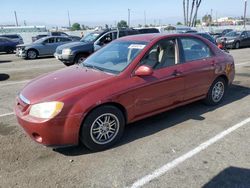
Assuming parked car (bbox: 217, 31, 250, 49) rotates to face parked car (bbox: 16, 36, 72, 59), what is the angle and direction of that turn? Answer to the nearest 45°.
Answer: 0° — it already faces it

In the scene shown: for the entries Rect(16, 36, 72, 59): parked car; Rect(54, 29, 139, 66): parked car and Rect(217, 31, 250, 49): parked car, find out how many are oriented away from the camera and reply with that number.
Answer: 0

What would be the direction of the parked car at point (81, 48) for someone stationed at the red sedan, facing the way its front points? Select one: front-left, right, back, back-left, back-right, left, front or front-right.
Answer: back-right

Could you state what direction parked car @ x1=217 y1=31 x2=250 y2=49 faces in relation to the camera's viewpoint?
facing the viewer and to the left of the viewer

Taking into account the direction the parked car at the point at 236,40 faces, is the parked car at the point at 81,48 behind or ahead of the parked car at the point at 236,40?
ahead

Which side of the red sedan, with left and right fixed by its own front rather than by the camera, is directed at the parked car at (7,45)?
right

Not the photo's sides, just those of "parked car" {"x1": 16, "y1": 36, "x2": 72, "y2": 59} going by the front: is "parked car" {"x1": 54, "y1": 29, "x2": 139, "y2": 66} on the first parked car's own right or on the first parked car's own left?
on the first parked car's own left

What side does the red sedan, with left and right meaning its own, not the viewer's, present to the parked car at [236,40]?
back

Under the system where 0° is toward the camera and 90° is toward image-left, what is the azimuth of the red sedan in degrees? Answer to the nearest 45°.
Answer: approximately 45°
